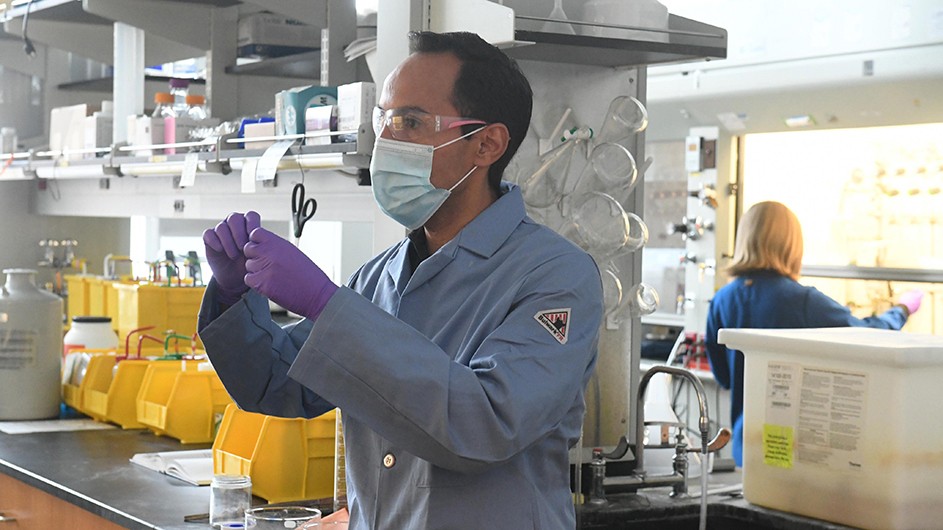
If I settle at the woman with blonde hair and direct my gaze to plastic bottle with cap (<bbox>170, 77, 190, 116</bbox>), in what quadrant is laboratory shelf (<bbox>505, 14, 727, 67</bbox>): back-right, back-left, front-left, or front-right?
front-left

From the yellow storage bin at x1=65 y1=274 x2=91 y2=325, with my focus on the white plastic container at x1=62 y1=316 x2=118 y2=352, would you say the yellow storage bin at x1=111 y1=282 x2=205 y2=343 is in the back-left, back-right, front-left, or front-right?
front-left

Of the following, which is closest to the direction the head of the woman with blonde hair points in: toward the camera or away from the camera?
away from the camera

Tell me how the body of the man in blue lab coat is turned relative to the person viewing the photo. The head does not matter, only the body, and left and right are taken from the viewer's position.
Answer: facing the viewer and to the left of the viewer

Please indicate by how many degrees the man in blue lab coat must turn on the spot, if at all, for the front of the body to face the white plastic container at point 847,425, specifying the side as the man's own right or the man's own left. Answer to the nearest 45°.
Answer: approximately 180°

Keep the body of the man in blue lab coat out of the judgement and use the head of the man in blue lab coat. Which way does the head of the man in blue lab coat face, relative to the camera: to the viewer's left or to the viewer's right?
to the viewer's left
